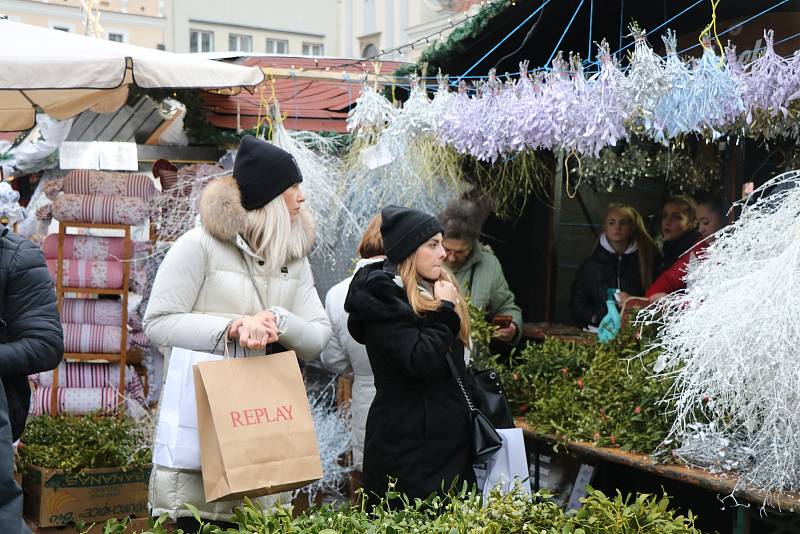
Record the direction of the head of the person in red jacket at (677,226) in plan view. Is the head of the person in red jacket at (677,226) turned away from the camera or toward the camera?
toward the camera

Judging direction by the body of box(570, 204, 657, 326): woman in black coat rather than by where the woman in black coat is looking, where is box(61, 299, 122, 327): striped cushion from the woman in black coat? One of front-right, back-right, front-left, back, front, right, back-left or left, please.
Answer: right

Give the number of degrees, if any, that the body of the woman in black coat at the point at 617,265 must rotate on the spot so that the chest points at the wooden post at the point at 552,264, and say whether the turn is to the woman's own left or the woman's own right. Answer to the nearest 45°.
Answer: approximately 135° to the woman's own right

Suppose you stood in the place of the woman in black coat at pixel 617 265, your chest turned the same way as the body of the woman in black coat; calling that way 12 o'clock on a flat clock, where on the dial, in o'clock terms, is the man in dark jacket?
The man in dark jacket is roughly at 1 o'clock from the woman in black coat.

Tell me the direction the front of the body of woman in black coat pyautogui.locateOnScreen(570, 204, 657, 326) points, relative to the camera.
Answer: toward the camera

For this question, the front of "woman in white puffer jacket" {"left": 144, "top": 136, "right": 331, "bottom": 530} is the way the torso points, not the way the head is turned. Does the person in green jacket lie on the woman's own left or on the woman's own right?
on the woman's own left

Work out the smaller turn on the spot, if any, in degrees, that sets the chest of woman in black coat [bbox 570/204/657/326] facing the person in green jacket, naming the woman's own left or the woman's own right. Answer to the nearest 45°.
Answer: approximately 45° to the woman's own right

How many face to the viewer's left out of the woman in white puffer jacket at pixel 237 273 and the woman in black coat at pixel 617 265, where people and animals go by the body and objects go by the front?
0

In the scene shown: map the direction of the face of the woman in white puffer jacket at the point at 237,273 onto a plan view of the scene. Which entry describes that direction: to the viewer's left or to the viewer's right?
to the viewer's right

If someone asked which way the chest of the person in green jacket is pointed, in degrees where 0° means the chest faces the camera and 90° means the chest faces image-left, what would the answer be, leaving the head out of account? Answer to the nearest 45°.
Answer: approximately 45°

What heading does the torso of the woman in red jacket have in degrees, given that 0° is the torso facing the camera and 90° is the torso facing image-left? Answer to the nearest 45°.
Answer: approximately 45°

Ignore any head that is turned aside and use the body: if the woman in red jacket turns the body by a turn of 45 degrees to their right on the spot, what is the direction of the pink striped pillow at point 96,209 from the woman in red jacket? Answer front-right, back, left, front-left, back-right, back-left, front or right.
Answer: front

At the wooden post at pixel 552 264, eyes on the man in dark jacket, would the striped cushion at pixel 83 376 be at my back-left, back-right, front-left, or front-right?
front-right

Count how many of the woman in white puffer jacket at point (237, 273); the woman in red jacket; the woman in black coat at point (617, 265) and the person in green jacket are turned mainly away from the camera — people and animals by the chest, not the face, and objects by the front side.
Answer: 0
